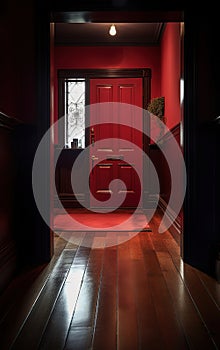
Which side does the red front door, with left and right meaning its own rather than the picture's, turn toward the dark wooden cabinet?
right

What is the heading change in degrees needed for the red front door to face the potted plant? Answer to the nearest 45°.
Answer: approximately 45° to its left

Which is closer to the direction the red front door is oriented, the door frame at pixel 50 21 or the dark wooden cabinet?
the door frame

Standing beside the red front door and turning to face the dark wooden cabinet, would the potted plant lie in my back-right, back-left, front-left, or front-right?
back-left

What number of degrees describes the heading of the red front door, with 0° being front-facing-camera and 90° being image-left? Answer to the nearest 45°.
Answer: approximately 0°

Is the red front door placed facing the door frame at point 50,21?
yes

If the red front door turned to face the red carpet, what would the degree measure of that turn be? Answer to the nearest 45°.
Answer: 0° — it already faces it
